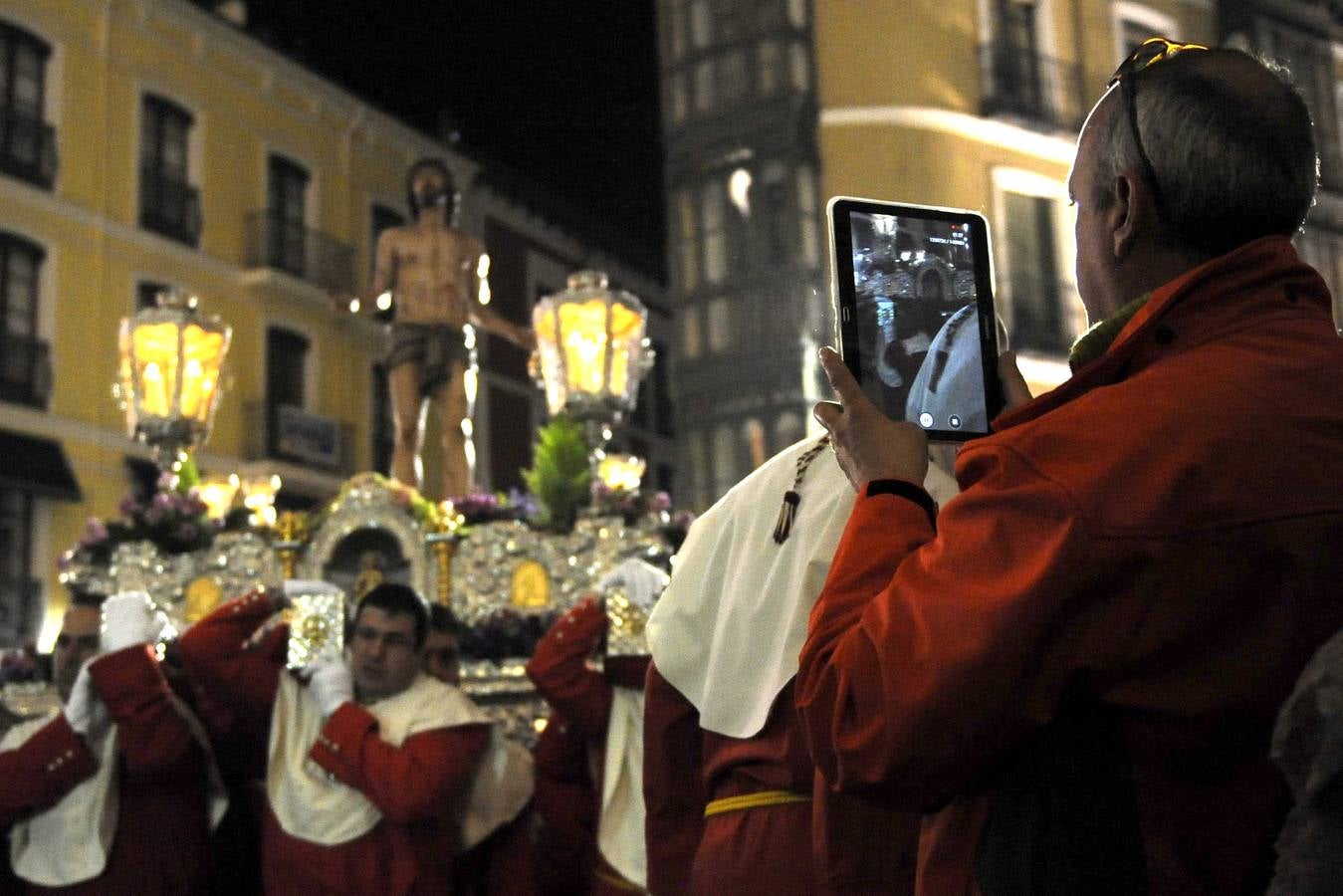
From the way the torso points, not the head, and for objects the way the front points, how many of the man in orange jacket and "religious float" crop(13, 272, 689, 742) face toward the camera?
1

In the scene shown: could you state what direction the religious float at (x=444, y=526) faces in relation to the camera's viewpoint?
facing the viewer

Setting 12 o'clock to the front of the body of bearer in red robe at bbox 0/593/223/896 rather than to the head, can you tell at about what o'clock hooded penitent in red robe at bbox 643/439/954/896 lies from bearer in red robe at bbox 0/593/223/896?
hooded penitent in red robe at bbox 643/439/954/896 is roughly at 10 o'clock from bearer in red robe at bbox 0/593/223/896.

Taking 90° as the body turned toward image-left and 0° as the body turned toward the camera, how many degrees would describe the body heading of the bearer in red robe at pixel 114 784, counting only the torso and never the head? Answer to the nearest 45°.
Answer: approximately 45°

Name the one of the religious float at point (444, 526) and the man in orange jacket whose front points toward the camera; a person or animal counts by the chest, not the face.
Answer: the religious float

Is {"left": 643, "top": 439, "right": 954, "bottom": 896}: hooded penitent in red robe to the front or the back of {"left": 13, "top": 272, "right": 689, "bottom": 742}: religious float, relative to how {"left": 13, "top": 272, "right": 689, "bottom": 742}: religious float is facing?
to the front

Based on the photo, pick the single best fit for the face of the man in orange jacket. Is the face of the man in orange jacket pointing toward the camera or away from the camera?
away from the camera

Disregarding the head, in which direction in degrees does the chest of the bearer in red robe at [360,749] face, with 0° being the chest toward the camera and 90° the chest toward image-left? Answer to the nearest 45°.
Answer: approximately 45°

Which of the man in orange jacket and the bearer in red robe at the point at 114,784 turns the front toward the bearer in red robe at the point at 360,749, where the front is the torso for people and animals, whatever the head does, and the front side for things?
the man in orange jacket

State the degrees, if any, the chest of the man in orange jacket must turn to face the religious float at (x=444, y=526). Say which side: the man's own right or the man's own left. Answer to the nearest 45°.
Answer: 0° — they already face it

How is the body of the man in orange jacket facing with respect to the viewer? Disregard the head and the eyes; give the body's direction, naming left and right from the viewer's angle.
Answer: facing away from the viewer and to the left of the viewer

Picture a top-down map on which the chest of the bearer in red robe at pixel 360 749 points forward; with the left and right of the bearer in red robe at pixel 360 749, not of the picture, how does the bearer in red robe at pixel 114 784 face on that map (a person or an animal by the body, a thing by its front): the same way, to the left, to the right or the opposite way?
the same way

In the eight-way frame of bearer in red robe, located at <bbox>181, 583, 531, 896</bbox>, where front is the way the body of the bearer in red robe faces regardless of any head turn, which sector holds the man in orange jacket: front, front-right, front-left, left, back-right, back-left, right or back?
front-left

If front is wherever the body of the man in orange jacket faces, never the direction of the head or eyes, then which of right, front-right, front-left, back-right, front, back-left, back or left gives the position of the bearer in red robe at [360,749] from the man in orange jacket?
front

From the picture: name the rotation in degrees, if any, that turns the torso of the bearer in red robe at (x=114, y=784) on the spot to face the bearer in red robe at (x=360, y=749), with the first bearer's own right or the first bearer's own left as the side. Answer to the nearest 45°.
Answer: approximately 90° to the first bearer's own left

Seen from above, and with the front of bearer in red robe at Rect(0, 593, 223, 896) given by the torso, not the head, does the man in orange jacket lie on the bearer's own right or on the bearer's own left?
on the bearer's own left
